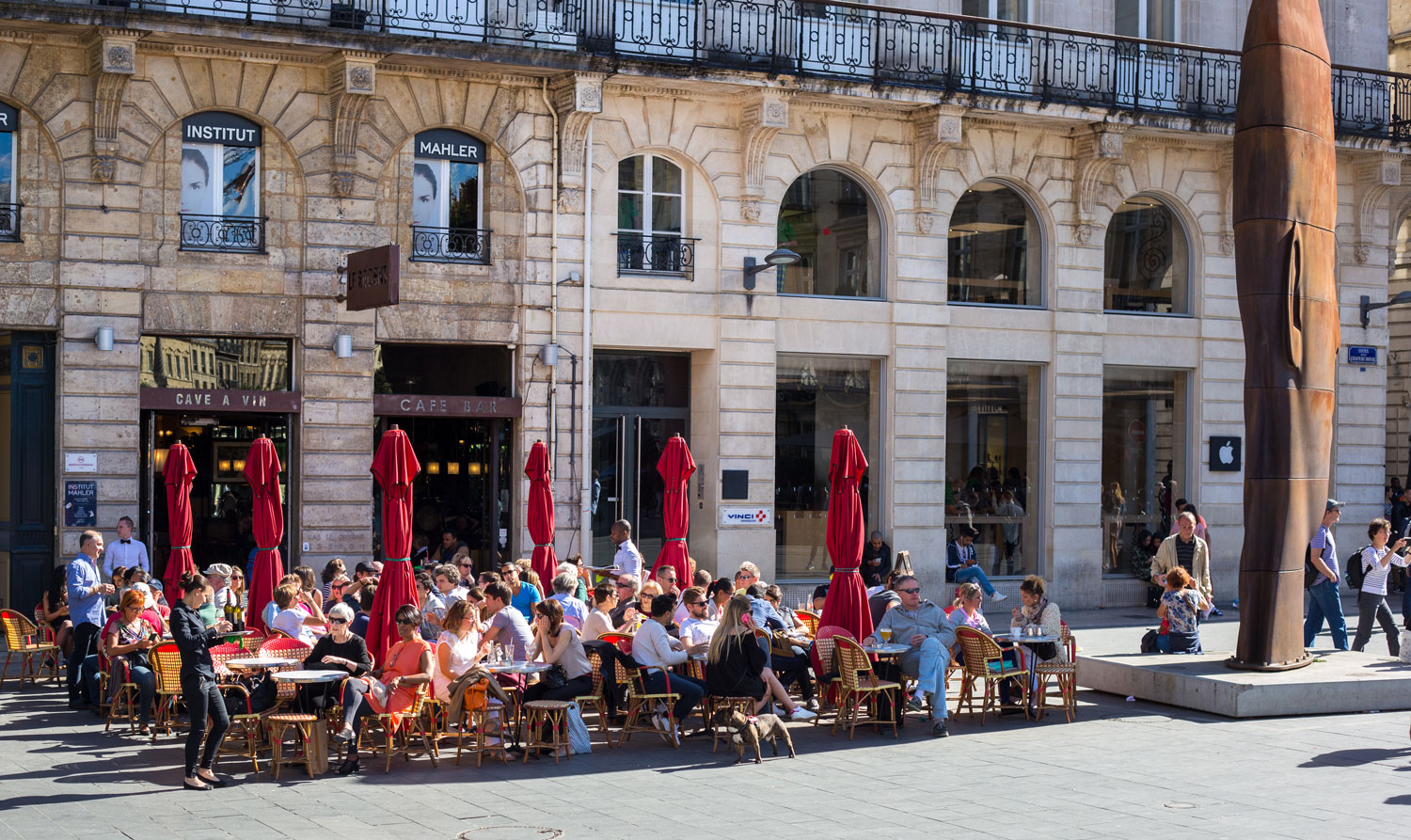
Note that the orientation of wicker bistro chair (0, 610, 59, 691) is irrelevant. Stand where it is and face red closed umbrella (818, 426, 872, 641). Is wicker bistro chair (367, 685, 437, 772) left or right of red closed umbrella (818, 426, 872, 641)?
right

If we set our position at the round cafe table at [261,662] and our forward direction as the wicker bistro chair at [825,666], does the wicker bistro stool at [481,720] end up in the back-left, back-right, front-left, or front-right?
front-right

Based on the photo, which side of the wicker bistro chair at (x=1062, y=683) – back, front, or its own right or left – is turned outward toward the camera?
left

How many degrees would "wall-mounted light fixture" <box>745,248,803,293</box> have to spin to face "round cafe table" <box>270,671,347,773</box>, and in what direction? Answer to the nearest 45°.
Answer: approximately 45° to its right

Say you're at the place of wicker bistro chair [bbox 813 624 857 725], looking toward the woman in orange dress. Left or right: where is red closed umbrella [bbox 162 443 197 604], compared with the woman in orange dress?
right

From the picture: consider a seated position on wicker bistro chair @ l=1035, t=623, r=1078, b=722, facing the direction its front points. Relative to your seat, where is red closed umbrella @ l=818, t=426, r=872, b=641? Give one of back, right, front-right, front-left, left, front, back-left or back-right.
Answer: front

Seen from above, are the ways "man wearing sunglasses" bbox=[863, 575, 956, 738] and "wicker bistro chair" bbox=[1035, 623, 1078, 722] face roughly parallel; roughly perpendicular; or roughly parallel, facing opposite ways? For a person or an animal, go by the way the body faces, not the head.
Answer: roughly perpendicular

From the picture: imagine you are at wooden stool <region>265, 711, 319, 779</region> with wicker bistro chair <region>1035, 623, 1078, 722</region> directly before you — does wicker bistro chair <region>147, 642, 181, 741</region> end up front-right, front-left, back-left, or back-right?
back-left

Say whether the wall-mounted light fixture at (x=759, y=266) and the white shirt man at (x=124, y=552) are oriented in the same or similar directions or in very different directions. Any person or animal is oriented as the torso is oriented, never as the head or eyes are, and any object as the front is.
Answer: same or similar directions

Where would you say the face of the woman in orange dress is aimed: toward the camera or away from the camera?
toward the camera

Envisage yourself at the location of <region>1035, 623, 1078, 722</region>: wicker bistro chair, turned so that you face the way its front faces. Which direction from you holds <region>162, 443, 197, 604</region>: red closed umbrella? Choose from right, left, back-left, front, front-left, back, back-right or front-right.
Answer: front

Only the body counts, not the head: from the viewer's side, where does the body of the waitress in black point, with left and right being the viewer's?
facing to the right of the viewer

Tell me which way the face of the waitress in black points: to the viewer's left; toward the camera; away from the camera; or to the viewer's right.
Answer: to the viewer's right

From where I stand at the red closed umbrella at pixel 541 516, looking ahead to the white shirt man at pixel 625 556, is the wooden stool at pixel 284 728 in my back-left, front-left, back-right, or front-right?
back-right

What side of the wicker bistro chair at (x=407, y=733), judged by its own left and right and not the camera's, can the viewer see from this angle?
left

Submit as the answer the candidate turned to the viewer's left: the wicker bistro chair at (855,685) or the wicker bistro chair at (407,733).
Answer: the wicker bistro chair at (407,733)

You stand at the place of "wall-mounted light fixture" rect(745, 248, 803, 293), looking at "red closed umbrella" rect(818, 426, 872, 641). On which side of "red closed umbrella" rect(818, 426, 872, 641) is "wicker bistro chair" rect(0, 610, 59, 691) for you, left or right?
right

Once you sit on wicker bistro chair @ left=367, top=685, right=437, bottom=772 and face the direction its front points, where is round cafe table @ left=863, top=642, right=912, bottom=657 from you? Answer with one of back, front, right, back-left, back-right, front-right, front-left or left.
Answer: back
